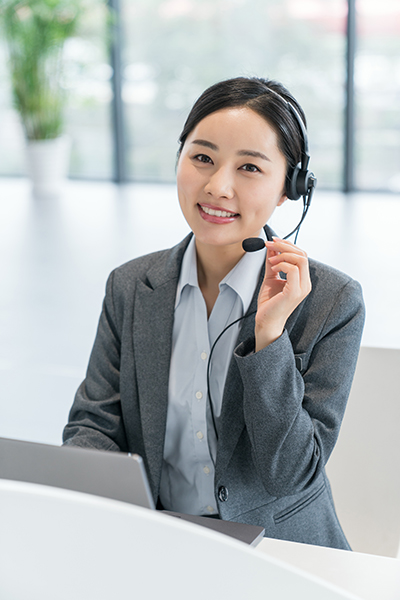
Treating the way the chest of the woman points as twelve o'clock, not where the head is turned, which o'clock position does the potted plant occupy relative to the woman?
The potted plant is roughly at 4 o'clock from the woman.

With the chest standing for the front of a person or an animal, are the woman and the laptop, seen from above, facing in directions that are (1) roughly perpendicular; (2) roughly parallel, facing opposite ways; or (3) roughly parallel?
roughly parallel, facing opposite ways

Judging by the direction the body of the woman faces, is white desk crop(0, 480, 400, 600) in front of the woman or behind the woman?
in front

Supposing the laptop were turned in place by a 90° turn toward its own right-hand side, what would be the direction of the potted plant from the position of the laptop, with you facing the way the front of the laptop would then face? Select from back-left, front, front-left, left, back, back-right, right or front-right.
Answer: back-left

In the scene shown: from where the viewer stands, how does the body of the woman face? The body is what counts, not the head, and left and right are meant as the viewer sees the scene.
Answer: facing the viewer and to the left of the viewer

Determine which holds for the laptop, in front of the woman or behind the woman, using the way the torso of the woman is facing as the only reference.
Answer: in front

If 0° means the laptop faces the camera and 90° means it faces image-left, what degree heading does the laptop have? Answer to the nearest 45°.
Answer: approximately 225°
